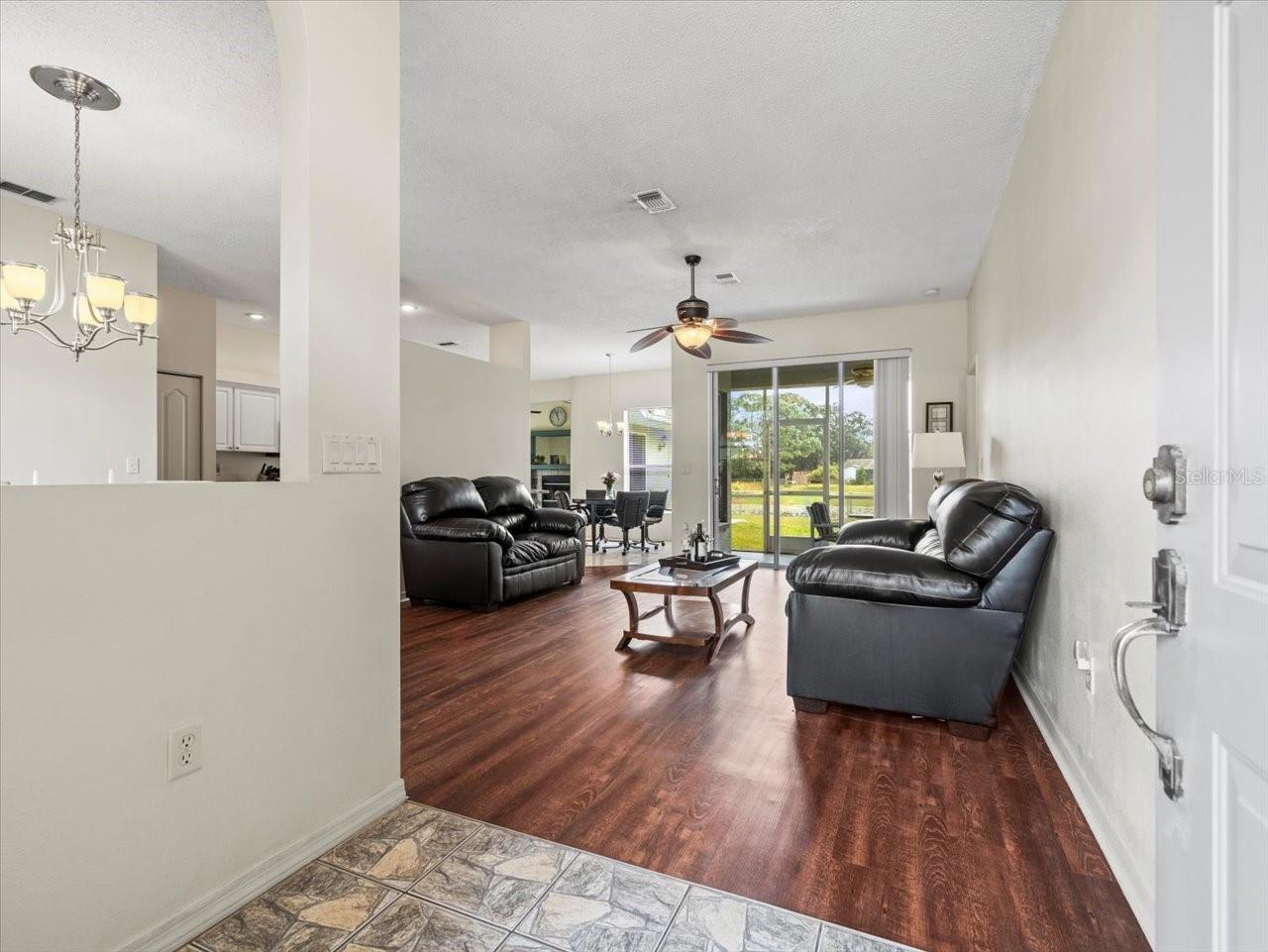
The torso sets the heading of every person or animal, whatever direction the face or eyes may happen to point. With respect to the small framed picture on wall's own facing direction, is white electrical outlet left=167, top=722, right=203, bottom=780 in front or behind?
in front

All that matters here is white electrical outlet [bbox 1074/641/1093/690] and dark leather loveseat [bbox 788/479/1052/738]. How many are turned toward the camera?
0

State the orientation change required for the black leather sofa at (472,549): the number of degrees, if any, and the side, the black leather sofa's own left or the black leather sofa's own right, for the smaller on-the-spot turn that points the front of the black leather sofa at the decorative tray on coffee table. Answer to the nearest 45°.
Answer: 0° — it already faces it

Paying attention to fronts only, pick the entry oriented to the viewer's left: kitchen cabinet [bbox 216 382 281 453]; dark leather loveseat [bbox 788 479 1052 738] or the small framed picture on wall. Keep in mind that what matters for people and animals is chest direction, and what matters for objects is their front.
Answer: the dark leather loveseat

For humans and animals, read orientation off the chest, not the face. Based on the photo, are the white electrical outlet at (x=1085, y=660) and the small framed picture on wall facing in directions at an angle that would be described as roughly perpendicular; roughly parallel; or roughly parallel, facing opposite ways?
roughly perpendicular

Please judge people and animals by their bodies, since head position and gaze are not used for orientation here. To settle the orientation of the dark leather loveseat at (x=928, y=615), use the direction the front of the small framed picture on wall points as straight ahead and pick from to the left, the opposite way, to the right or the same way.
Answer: to the right

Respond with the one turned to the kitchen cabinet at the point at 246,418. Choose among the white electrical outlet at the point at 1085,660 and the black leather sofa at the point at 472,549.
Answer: the white electrical outlet

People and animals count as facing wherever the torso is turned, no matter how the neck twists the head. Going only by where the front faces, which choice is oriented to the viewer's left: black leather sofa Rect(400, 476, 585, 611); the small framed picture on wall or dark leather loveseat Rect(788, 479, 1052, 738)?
the dark leather loveseat

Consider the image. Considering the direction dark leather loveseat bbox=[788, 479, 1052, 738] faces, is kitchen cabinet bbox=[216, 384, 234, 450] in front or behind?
in front

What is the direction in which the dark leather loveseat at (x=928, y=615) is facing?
to the viewer's left

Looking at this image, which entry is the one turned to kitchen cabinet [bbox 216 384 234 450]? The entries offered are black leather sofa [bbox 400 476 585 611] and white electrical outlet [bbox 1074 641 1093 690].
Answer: the white electrical outlet

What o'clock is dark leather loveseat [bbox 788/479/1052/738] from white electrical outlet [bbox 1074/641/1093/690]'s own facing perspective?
The dark leather loveseat is roughly at 1 o'clock from the white electrical outlet.

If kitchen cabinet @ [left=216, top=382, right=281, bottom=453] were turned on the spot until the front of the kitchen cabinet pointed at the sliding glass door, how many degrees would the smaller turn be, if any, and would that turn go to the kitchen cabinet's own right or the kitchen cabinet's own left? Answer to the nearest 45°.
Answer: approximately 45° to the kitchen cabinet's own left

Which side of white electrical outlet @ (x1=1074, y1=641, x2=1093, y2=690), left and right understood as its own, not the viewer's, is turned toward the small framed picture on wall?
right

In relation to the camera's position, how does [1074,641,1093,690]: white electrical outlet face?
facing to the left of the viewer
